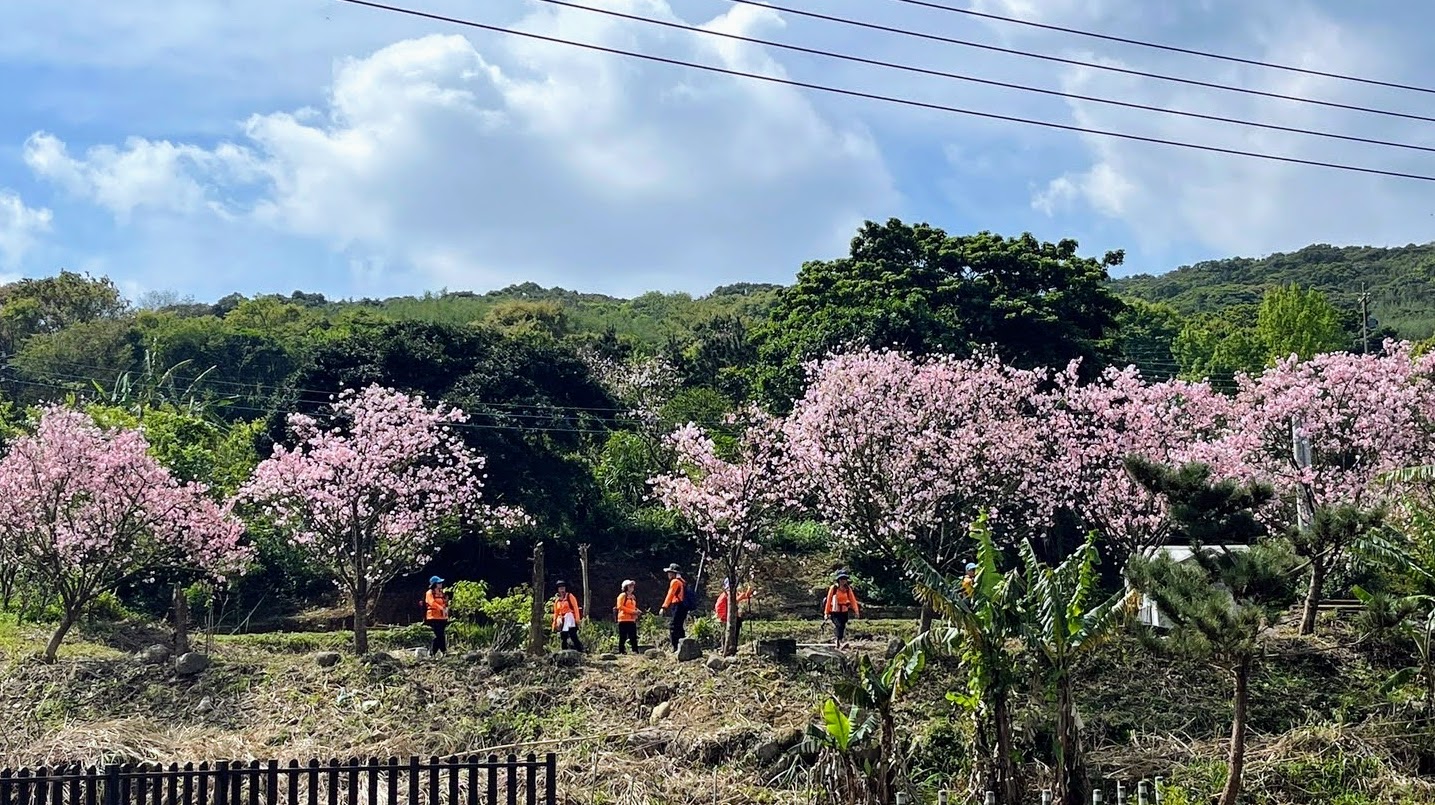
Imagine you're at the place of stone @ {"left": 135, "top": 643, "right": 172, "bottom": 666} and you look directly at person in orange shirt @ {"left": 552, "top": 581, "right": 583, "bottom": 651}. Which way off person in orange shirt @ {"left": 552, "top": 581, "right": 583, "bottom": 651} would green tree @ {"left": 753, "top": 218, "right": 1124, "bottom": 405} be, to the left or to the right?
left

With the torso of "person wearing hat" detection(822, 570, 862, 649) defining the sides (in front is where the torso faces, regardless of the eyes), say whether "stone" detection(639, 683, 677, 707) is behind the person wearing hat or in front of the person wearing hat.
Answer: in front

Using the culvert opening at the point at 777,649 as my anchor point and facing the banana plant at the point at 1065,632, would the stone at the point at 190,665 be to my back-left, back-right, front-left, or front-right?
back-right

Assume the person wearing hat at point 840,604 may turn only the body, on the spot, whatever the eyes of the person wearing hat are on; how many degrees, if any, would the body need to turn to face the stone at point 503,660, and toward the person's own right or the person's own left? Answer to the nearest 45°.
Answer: approximately 45° to the person's own right
